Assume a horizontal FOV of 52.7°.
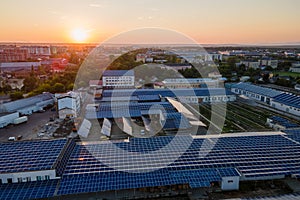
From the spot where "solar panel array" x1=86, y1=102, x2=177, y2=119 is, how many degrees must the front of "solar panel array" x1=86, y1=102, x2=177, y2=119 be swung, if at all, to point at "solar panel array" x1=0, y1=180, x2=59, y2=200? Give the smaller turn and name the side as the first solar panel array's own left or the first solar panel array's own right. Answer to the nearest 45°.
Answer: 0° — it already faces it

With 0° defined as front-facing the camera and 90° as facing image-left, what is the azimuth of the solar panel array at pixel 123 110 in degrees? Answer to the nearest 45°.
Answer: approximately 0°

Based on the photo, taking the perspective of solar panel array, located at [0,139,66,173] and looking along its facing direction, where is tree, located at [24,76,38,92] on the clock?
The tree is roughly at 6 o'clock from the solar panel array.
